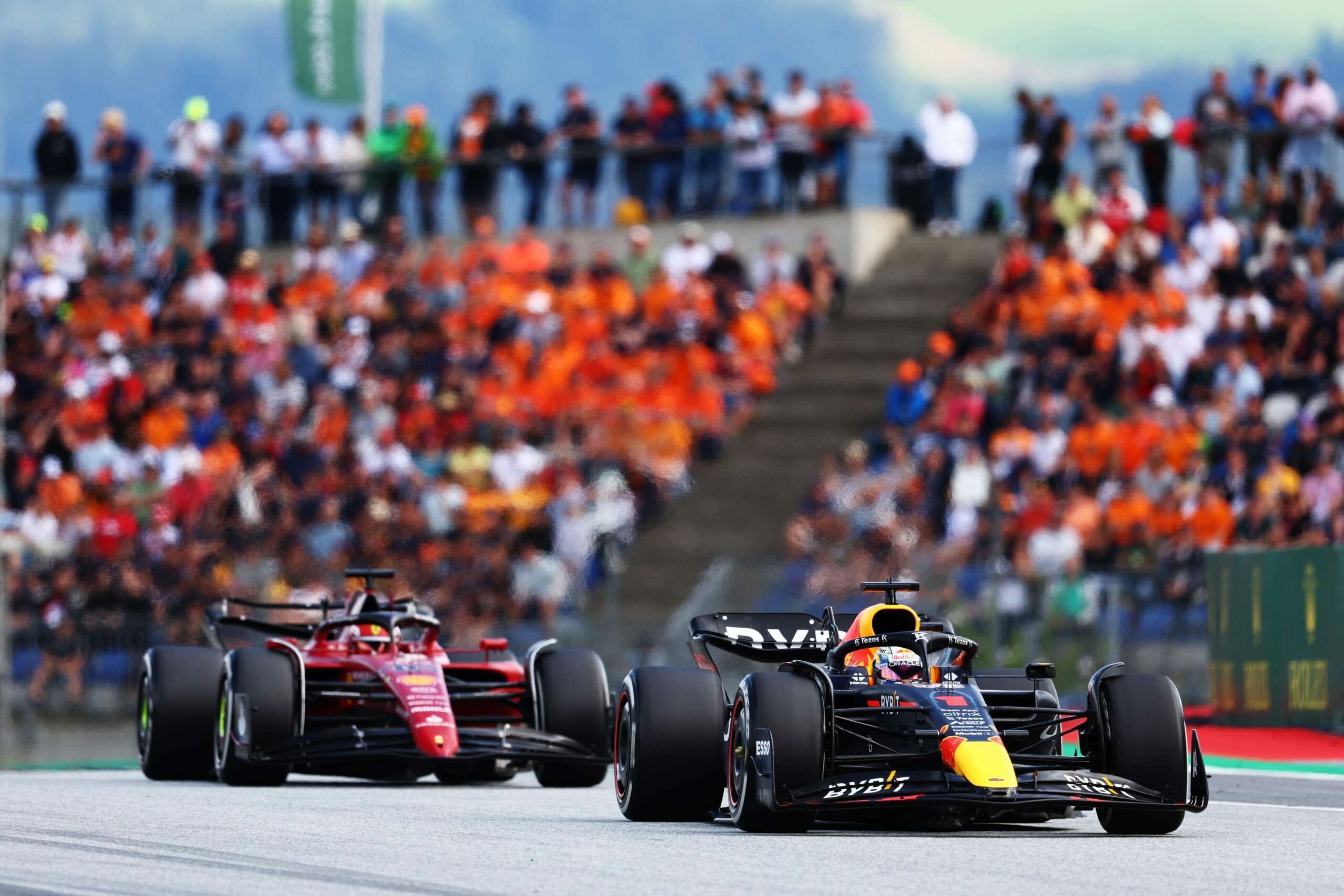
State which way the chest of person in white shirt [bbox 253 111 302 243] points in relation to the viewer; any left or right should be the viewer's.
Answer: facing the viewer

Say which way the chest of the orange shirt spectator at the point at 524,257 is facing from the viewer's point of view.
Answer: toward the camera

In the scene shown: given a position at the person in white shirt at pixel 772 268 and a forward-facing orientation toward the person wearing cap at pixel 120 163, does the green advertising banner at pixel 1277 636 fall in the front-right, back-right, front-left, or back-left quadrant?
back-left

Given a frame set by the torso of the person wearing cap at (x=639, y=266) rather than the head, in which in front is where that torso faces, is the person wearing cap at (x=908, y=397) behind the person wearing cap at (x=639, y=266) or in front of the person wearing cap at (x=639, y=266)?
in front

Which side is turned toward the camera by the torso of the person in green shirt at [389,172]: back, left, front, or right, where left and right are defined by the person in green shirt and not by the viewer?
front

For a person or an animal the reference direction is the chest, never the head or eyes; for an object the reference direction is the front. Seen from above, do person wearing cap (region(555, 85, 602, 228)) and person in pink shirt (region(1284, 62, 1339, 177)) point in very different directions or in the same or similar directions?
same or similar directions

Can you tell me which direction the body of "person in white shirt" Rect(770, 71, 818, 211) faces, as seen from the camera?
toward the camera

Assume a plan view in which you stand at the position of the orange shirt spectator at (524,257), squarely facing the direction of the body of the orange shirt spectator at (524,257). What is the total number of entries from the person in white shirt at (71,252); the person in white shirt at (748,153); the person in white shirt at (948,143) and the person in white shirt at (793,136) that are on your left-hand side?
3

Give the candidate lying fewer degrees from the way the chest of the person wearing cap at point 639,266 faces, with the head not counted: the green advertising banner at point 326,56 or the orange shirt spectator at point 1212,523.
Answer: the orange shirt spectator

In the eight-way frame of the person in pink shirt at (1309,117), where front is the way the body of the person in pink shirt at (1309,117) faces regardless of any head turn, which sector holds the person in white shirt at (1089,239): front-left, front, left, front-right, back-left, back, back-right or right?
right

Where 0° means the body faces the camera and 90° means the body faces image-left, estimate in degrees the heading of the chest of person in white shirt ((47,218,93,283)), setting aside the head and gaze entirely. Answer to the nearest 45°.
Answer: approximately 0°

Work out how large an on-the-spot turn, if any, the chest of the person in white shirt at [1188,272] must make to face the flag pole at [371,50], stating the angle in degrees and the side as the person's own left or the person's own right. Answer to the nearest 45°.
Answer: approximately 135° to the person's own right

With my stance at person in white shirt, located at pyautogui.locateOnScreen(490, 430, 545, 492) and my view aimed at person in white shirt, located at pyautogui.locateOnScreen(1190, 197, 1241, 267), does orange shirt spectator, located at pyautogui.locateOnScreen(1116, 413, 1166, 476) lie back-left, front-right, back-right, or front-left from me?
front-right

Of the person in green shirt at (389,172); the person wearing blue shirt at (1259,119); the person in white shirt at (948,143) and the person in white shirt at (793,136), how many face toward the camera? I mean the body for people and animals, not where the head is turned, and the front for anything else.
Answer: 4
